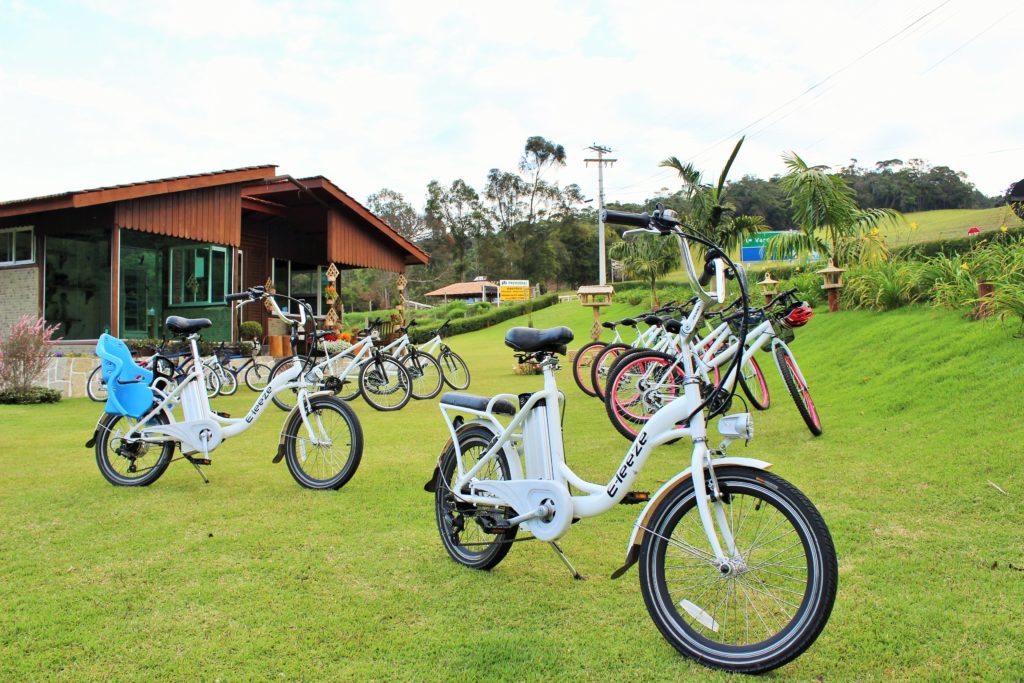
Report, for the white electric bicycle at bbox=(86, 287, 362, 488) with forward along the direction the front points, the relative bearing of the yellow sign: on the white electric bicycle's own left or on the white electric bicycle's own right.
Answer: on the white electric bicycle's own left

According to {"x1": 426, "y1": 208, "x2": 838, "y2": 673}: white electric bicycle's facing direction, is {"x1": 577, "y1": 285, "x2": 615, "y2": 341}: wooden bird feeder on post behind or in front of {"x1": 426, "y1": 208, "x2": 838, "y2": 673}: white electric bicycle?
behind

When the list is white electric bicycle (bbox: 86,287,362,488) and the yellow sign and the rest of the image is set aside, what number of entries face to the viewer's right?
1

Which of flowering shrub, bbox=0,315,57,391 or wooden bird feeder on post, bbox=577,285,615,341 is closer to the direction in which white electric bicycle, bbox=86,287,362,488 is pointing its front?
the wooden bird feeder on post

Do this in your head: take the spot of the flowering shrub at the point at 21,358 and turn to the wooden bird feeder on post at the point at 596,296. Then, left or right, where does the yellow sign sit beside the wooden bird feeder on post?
left

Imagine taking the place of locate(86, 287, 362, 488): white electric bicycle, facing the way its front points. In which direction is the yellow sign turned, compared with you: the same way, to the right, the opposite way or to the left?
to the right

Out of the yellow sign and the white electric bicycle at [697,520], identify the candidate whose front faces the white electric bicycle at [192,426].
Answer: the yellow sign

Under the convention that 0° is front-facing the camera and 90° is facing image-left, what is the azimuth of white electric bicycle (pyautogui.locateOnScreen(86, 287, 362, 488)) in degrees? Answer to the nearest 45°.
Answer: approximately 270°
